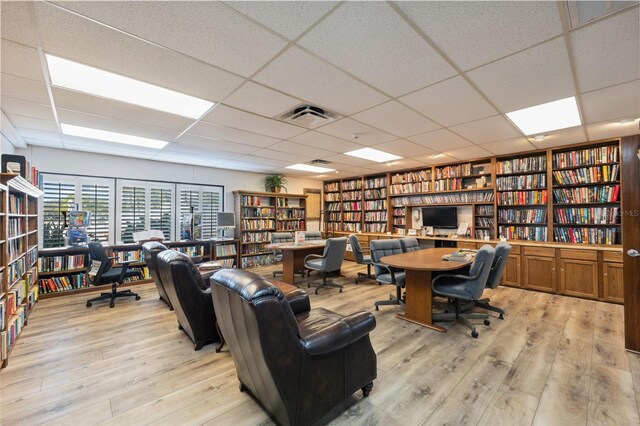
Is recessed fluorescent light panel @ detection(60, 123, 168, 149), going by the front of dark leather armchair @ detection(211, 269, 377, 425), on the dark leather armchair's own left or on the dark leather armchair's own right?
on the dark leather armchair's own left

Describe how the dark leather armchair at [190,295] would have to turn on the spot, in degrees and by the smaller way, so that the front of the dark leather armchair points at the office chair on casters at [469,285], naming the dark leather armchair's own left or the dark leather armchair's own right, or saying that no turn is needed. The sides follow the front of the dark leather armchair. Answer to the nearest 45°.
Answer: approximately 45° to the dark leather armchair's own right

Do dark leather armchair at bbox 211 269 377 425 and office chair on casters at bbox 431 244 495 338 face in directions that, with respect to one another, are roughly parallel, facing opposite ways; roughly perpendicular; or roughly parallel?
roughly perpendicular

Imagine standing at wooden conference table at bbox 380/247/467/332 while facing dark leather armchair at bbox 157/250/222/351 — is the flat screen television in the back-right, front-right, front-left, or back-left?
back-right

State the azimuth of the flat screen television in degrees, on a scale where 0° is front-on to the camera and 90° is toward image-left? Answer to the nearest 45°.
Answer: approximately 0°

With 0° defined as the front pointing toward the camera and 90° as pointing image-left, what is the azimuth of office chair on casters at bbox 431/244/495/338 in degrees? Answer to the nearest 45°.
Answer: approximately 90°

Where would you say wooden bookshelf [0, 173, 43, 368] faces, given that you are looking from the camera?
facing to the right of the viewer

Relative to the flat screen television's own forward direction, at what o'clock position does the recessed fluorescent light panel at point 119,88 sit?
The recessed fluorescent light panel is roughly at 1 o'clock from the flat screen television.

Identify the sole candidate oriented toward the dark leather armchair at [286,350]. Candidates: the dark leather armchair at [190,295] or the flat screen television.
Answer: the flat screen television

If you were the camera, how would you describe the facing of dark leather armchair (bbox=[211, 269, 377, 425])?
facing away from the viewer and to the right of the viewer
